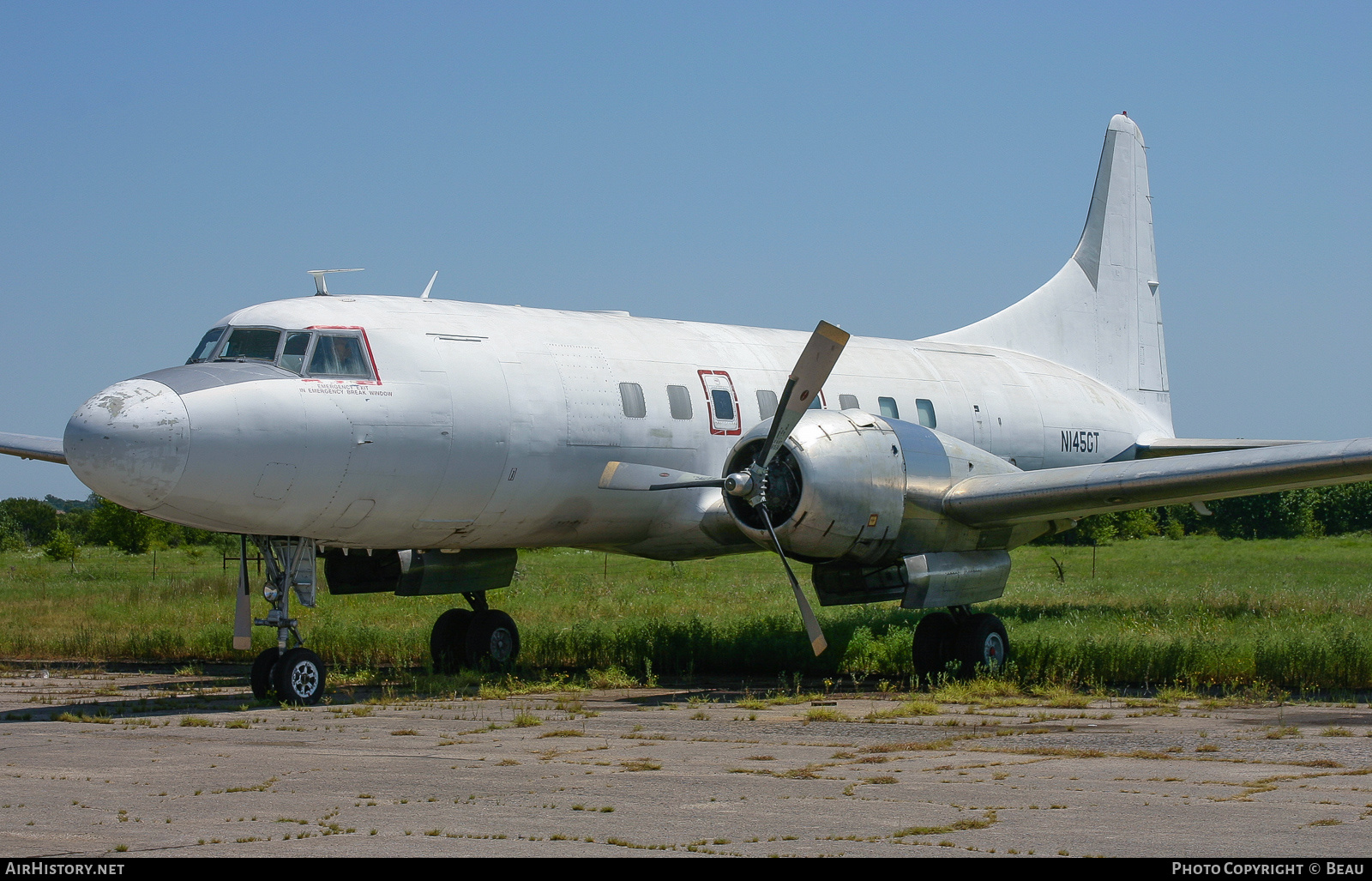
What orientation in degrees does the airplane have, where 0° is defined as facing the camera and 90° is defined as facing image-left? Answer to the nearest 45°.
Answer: approximately 45°
